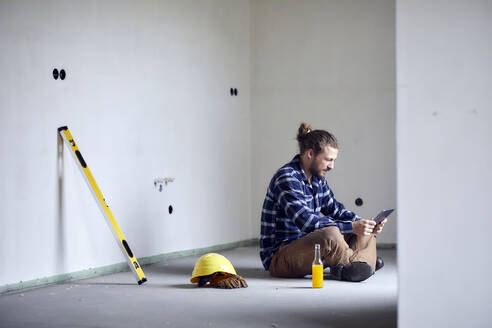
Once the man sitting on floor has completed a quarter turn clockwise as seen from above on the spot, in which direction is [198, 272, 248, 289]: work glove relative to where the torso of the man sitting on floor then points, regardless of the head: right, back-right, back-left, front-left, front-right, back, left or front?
front-right

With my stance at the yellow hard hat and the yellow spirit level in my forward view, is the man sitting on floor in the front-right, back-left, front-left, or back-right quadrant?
back-right

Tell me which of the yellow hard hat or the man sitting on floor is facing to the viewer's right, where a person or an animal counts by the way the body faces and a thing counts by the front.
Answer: the man sitting on floor

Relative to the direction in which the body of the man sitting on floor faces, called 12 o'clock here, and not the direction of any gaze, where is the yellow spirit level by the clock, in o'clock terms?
The yellow spirit level is roughly at 6 o'clock from the man sitting on floor.

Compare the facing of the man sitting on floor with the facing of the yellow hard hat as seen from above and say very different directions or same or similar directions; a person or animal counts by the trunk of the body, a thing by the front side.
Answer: very different directions

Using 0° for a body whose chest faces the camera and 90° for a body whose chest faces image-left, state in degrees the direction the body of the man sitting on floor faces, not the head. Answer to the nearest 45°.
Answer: approximately 270°

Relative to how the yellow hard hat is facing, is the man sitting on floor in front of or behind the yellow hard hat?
behind

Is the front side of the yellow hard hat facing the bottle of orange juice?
no

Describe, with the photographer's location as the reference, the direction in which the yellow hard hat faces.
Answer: facing to the left of the viewer

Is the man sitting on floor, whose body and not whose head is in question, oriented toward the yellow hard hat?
no

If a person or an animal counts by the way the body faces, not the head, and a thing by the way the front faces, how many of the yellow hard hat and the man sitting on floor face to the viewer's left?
1
